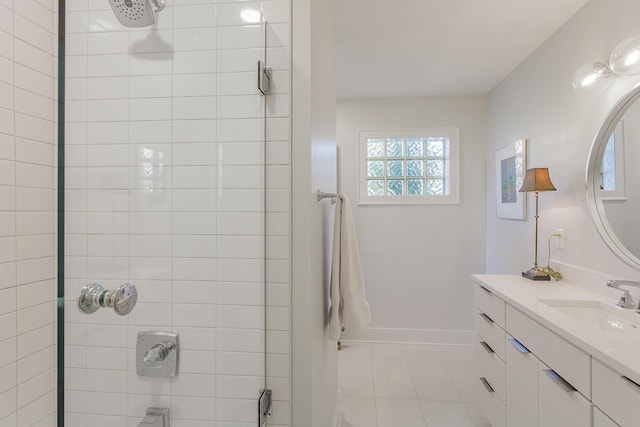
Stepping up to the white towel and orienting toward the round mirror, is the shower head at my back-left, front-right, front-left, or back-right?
back-right

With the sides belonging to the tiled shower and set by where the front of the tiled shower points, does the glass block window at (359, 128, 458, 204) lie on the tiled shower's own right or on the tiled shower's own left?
on the tiled shower's own left

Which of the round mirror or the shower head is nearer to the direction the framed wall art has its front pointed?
the shower head

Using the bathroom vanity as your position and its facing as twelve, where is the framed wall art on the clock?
The framed wall art is roughly at 4 o'clock from the bathroom vanity.

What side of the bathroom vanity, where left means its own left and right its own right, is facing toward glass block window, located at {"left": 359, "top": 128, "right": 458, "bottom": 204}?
right

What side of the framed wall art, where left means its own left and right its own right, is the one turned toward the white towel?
front

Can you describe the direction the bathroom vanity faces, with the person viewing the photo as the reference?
facing the viewer and to the left of the viewer

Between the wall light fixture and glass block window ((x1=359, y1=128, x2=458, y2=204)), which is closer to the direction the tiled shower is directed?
the wall light fixture

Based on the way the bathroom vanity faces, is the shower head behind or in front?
in front

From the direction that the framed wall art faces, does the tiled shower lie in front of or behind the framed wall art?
in front

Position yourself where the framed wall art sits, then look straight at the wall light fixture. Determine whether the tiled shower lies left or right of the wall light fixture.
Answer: right
